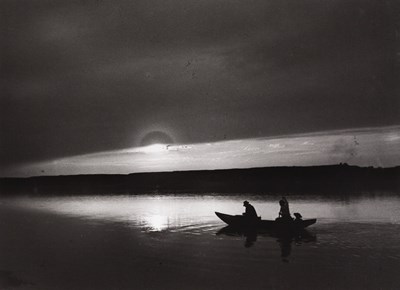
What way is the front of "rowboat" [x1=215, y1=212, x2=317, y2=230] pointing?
to the viewer's left
